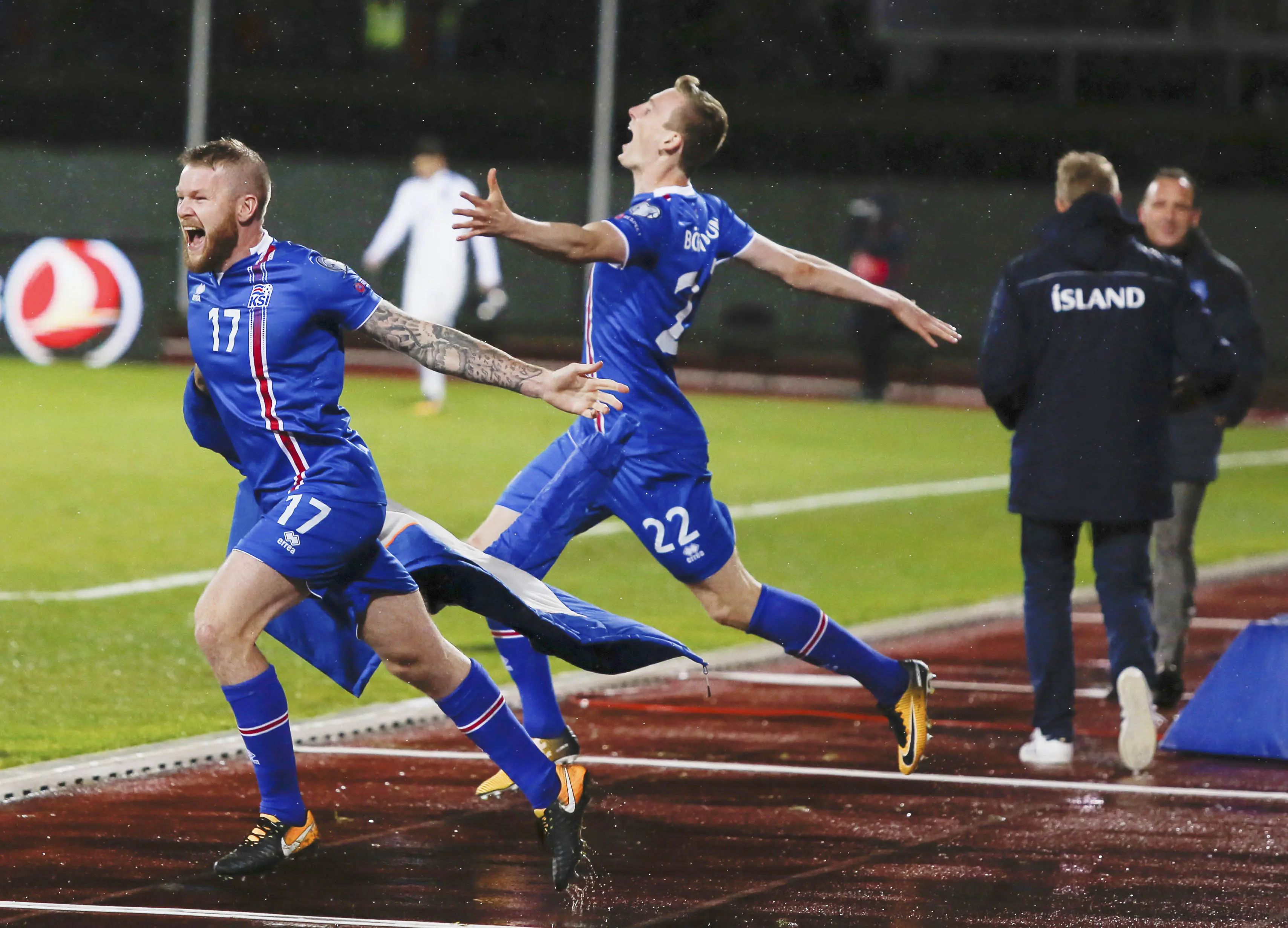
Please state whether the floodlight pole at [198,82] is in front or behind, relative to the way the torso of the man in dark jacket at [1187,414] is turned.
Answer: behind

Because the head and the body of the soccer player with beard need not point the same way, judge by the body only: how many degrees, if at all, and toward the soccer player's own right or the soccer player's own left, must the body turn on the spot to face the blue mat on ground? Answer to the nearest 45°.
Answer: approximately 180°

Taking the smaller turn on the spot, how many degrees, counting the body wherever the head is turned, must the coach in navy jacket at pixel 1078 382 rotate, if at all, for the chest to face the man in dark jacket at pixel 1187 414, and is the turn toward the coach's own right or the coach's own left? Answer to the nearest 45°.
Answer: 0° — they already face them

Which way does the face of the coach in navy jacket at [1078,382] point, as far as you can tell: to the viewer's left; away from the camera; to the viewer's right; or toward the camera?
away from the camera

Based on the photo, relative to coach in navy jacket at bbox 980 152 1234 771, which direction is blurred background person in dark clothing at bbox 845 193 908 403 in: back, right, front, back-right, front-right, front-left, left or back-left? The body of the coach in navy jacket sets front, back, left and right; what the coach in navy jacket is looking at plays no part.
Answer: front

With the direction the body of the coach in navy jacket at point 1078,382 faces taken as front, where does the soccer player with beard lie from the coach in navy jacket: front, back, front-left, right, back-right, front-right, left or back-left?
back-left

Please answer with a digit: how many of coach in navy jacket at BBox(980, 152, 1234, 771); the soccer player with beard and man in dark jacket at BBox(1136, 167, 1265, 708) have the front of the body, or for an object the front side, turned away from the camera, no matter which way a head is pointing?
1

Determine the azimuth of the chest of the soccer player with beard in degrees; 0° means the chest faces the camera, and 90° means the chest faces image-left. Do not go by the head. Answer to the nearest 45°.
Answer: approximately 45°

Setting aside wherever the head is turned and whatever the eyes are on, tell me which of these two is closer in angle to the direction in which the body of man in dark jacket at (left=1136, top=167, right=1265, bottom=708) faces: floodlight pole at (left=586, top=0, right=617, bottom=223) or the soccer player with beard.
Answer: the soccer player with beard

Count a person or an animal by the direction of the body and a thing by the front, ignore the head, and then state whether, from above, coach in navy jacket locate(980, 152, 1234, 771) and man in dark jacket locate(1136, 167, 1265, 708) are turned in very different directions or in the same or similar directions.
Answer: very different directions

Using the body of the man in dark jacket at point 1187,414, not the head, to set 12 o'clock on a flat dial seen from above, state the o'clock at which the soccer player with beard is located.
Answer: The soccer player with beard is roughly at 1 o'clock from the man in dark jacket.

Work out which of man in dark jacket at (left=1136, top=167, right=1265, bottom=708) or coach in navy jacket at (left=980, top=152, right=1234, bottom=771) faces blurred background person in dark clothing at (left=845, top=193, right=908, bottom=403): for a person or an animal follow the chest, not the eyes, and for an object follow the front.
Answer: the coach in navy jacket

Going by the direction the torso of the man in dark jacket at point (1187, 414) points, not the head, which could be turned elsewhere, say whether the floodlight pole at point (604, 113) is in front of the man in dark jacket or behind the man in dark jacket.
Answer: behind

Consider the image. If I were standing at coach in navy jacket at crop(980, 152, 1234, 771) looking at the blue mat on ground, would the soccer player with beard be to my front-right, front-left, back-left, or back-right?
back-right

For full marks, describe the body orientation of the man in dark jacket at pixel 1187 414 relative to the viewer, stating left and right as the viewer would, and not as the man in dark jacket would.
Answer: facing the viewer

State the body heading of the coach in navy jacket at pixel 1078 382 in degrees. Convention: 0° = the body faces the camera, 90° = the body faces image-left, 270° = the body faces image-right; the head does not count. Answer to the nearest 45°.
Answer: approximately 180°

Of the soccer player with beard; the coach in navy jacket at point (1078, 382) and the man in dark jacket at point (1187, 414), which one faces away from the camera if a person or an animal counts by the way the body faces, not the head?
the coach in navy jacket

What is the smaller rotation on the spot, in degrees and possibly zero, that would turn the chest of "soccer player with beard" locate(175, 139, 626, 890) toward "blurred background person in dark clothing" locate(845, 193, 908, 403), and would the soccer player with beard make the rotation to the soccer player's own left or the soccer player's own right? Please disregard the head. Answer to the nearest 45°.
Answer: approximately 135° to the soccer player's own right
